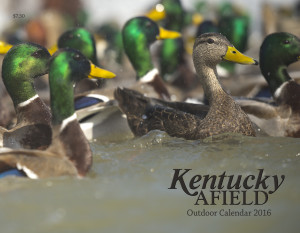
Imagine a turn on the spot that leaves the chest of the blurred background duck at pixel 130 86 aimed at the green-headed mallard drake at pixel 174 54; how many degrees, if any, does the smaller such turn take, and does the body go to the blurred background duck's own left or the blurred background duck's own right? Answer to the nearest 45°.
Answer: approximately 90° to the blurred background duck's own left

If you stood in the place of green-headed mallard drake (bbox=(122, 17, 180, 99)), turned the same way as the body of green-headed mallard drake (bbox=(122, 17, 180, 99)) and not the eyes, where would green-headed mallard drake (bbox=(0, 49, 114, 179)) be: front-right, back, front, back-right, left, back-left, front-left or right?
right

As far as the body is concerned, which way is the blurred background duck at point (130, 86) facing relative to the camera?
to the viewer's right

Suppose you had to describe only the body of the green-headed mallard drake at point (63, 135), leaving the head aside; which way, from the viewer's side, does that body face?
to the viewer's right

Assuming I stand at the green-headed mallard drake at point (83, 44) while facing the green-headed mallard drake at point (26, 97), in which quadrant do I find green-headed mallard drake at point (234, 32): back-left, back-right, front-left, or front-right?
back-left

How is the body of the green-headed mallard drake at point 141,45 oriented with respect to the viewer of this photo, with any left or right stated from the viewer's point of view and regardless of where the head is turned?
facing to the right of the viewer
